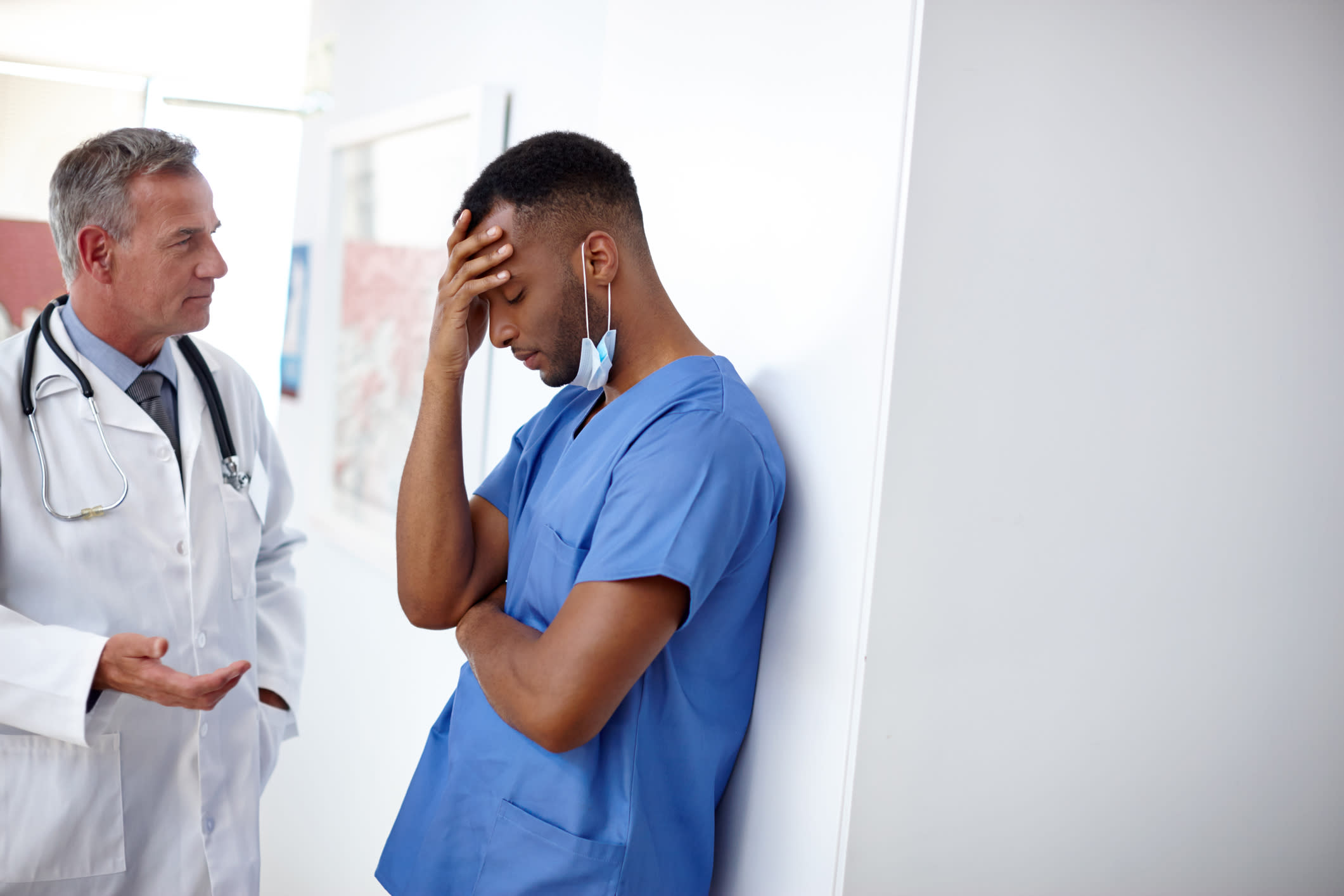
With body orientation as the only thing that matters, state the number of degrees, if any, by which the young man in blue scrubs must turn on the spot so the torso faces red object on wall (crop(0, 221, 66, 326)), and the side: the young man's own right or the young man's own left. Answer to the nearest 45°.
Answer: approximately 90° to the young man's own right

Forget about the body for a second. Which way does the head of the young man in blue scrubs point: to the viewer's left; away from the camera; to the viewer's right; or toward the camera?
to the viewer's left

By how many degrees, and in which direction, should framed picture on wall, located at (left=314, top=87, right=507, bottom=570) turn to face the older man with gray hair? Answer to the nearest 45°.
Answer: approximately 45° to its left

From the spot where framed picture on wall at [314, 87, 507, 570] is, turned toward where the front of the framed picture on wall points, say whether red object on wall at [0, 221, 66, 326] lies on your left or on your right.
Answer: on your right

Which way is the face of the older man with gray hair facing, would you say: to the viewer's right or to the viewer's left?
to the viewer's right

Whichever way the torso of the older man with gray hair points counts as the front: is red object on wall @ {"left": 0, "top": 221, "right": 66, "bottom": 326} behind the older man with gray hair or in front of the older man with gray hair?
behind

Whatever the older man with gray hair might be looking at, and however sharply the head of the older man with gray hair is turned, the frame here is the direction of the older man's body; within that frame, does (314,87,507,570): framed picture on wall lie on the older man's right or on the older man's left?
on the older man's left

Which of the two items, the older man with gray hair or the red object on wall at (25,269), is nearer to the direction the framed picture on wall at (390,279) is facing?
the older man with gray hair

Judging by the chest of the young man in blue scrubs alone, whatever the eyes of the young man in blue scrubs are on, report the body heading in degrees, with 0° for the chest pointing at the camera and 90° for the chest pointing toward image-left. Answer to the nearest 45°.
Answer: approximately 45°
